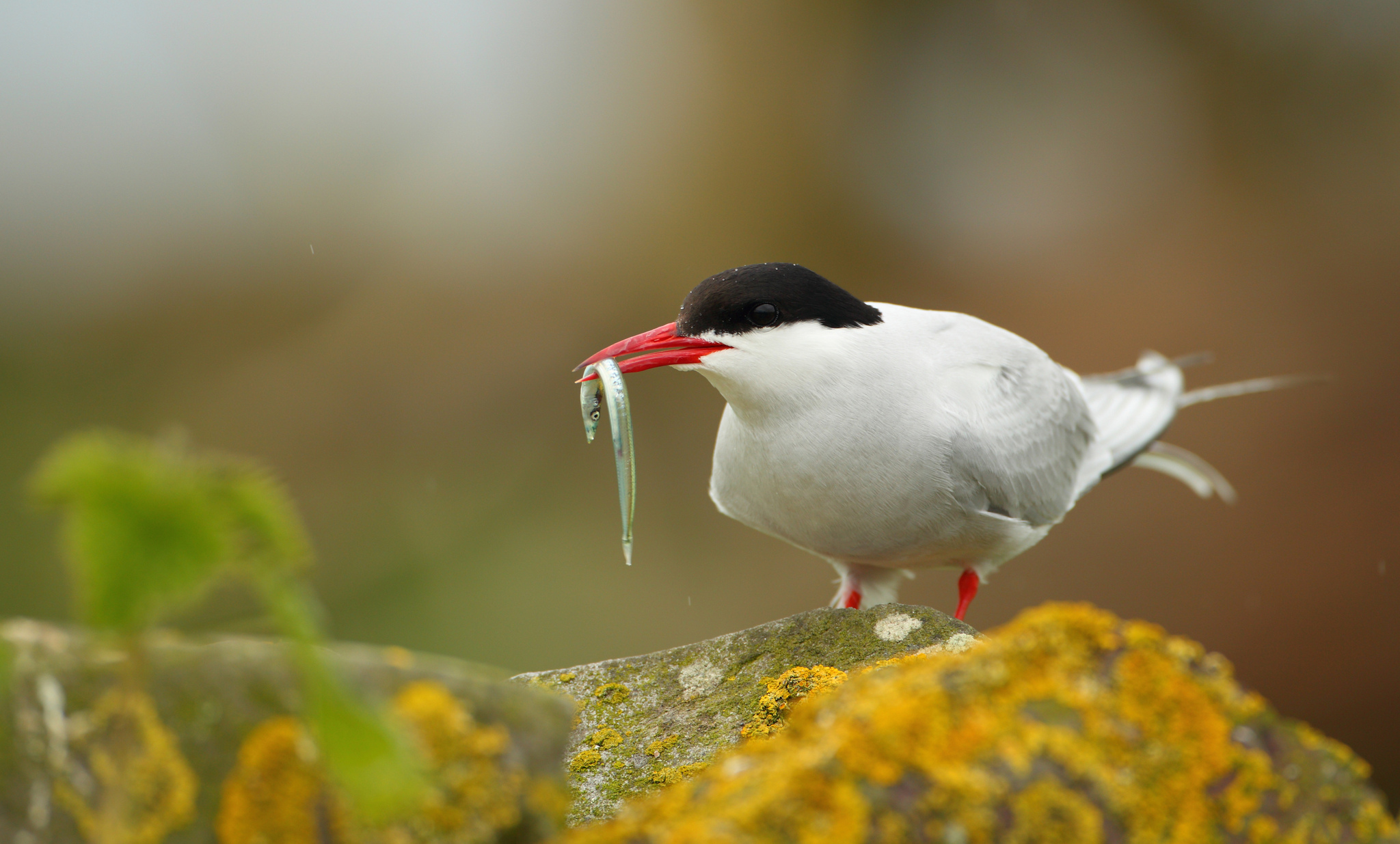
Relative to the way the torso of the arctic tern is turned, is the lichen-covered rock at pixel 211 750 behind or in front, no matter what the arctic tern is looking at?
in front

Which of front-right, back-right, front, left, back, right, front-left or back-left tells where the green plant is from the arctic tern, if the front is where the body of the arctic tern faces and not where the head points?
front-left

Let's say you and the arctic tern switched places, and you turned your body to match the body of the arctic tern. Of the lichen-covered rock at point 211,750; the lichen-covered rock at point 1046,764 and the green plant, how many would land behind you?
0
